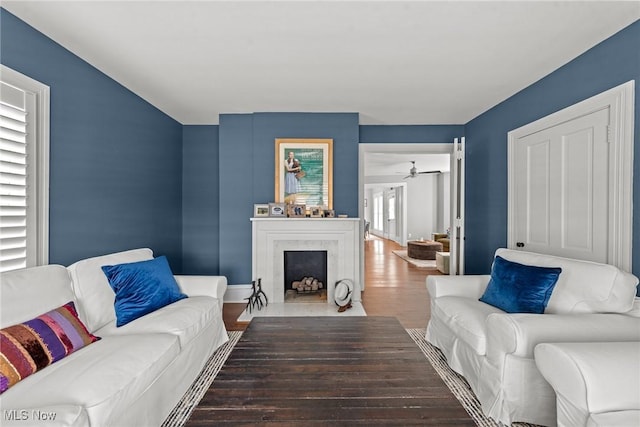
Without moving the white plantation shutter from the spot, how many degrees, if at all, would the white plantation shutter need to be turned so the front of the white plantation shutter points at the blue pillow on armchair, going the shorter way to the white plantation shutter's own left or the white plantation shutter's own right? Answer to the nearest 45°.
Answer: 0° — it already faces it

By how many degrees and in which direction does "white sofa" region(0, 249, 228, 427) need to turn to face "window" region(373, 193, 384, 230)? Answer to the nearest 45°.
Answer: approximately 90° to its left

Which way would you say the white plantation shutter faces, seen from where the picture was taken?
facing the viewer and to the right of the viewer

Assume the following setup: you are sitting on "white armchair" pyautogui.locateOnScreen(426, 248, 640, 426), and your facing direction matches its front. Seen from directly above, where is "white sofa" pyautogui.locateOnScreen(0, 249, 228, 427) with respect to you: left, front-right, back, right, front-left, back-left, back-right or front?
front

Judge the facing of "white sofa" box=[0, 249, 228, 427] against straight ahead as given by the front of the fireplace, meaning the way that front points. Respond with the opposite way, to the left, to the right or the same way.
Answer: to the left

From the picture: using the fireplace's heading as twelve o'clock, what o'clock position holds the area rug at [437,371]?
The area rug is roughly at 11 o'clock from the fireplace.

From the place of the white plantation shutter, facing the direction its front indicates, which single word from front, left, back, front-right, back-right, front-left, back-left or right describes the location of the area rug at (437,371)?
front

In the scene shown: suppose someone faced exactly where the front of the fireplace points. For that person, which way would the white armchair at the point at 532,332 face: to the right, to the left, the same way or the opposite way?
to the right

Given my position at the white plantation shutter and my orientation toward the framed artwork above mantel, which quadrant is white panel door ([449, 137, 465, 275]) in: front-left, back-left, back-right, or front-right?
front-right

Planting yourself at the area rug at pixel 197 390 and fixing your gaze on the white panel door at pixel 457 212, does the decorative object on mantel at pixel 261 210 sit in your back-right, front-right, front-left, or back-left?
front-left

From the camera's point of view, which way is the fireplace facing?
toward the camera

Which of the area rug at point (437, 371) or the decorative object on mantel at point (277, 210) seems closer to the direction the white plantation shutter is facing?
the area rug

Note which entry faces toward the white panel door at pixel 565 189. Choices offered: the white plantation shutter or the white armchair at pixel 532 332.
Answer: the white plantation shutter

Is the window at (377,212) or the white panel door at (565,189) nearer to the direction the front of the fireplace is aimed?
the white panel door

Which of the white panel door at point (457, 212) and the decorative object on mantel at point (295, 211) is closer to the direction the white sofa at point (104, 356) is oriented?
the white panel door

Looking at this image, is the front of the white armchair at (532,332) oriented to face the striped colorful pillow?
yes

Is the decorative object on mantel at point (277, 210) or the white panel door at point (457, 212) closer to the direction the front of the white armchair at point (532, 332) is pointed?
the decorative object on mantel

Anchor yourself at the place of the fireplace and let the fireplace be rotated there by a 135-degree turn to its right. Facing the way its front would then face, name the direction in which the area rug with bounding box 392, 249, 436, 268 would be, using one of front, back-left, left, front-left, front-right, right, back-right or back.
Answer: right

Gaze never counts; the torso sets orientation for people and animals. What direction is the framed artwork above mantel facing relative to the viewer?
toward the camera

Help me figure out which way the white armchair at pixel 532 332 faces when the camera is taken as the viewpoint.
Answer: facing the viewer and to the left of the viewer

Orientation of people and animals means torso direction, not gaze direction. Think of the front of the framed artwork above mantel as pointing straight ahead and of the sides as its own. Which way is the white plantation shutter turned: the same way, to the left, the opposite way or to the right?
to the left
